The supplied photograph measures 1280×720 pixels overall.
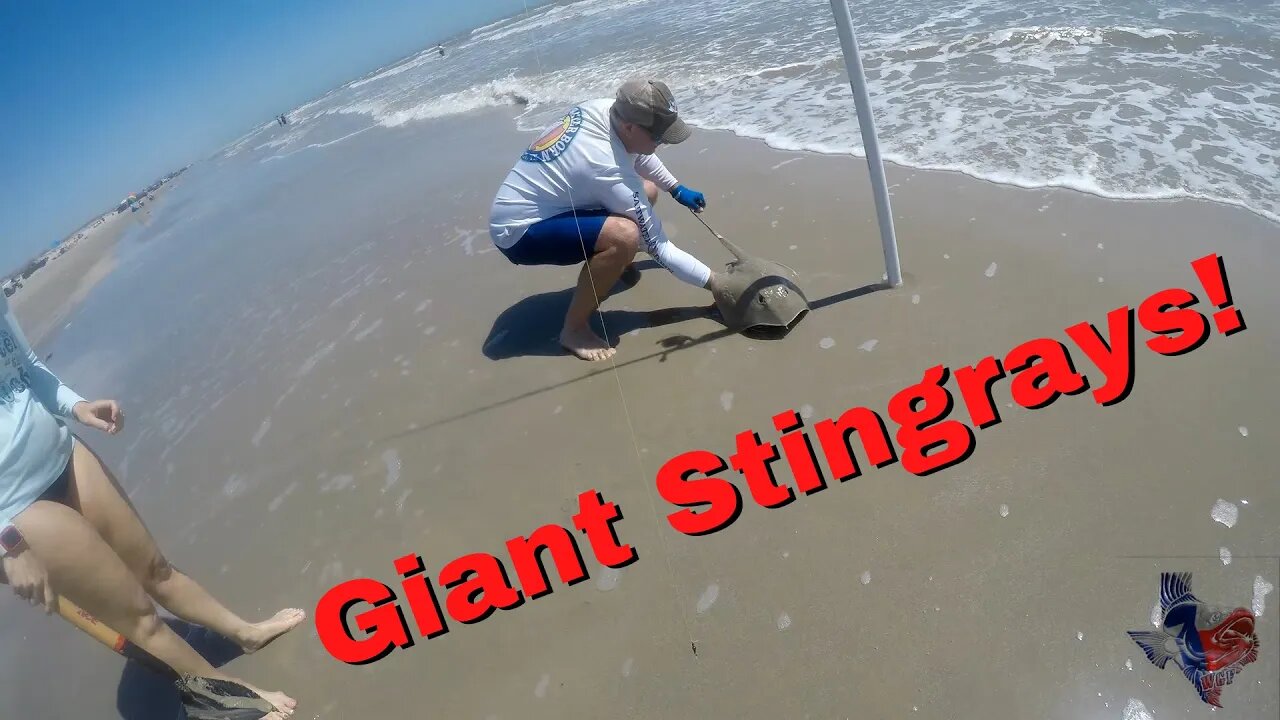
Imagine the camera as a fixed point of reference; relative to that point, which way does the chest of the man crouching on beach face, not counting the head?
to the viewer's right

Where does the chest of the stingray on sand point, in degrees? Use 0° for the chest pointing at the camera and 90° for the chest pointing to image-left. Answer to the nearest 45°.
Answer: approximately 315°

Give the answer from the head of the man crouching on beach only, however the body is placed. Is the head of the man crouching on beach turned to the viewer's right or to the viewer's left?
to the viewer's right
